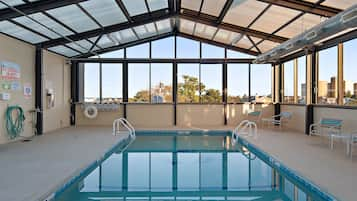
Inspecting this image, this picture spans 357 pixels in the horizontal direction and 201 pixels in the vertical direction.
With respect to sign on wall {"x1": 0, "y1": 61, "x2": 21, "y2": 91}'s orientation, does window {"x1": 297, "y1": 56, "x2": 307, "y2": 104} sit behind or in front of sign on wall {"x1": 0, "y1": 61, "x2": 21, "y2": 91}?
in front

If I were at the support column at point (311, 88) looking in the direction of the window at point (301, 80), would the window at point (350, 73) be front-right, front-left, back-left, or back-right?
back-right

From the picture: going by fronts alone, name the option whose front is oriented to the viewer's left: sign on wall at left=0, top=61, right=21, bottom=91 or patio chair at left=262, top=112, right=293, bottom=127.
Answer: the patio chair

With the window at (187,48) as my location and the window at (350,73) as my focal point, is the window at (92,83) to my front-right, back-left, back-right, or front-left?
back-right

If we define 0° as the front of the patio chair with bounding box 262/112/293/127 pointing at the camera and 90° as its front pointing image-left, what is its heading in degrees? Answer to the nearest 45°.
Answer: approximately 90°

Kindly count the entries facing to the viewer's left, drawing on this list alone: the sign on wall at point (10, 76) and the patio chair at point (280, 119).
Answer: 1
